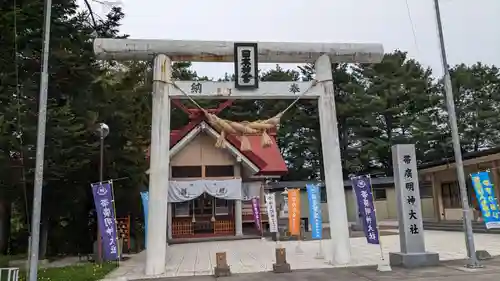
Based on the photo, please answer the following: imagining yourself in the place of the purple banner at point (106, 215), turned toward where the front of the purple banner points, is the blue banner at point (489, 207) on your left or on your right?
on your left

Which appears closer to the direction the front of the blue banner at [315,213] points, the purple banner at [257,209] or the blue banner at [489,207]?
the blue banner

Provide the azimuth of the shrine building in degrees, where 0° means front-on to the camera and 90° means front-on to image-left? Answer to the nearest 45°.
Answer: approximately 0°

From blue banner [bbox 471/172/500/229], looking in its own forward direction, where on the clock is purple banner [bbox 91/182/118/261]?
The purple banner is roughly at 2 o'clock from the blue banner.

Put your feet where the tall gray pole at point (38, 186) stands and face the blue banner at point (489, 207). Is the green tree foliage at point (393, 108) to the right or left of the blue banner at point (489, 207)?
left

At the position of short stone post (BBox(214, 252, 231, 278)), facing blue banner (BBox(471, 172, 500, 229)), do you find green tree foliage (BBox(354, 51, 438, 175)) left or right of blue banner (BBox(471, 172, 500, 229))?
left

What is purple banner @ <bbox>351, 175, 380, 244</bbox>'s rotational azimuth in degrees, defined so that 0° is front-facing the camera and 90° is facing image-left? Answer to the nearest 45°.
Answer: approximately 0°

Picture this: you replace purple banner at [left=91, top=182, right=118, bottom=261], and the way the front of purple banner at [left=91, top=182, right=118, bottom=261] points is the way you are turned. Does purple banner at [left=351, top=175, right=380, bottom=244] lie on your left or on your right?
on your left
